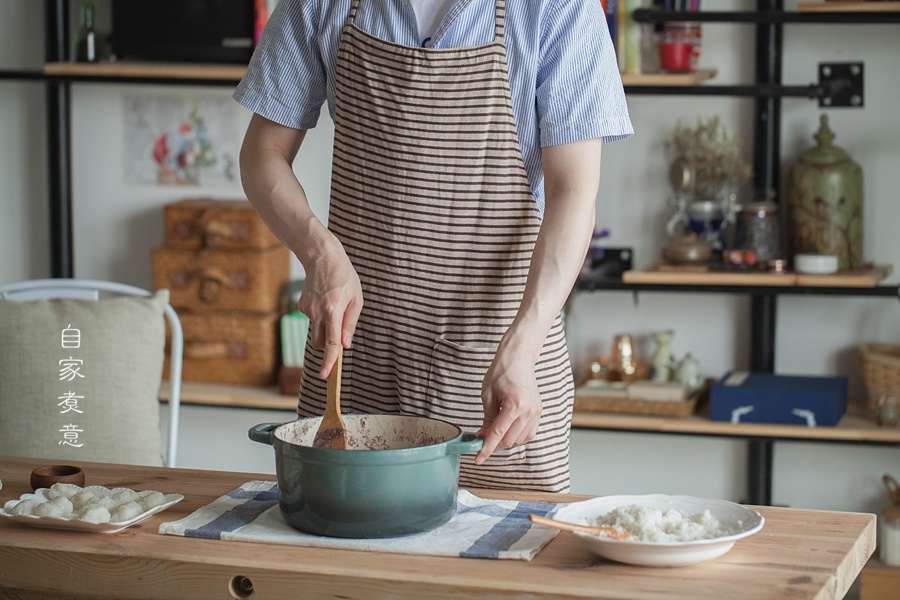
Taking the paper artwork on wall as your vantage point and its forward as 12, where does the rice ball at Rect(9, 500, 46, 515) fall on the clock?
The rice ball is roughly at 12 o'clock from the paper artwork on wall.

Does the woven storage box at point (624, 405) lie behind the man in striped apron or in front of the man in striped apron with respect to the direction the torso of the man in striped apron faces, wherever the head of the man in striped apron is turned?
behind

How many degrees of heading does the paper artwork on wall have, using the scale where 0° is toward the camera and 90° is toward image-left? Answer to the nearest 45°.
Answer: approximately 0°

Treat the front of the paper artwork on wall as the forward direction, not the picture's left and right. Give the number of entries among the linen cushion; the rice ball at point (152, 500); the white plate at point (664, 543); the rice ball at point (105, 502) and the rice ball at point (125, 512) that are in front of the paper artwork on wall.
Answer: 5

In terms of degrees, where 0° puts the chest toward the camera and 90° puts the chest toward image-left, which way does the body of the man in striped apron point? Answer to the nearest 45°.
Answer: approximately 0°

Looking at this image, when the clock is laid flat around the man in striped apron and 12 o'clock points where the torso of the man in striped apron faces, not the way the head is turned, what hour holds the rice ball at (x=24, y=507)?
The rice ball is roughly at 2 o'clock from the man in striped apron.

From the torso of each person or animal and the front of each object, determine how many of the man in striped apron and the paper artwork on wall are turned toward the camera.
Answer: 2

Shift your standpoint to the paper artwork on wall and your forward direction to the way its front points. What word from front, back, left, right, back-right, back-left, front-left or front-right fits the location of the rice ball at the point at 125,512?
front

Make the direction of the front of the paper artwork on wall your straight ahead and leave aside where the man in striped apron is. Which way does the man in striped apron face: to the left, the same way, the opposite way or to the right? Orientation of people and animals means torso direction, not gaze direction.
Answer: the same way

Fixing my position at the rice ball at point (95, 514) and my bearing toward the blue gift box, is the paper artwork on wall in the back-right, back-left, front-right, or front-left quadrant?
front-left

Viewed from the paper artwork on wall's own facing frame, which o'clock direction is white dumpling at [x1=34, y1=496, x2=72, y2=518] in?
The white dumpling is roughly at 12 o'clock from the paper artwork on wall.

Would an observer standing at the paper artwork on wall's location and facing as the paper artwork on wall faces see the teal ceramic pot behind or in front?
in front

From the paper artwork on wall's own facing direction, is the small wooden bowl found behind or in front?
in front

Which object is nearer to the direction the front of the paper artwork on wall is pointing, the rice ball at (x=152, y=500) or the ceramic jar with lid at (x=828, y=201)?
the rice ball

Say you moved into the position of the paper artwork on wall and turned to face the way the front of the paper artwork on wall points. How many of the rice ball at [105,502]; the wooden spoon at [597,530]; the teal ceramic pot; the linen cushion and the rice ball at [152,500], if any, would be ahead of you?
5
